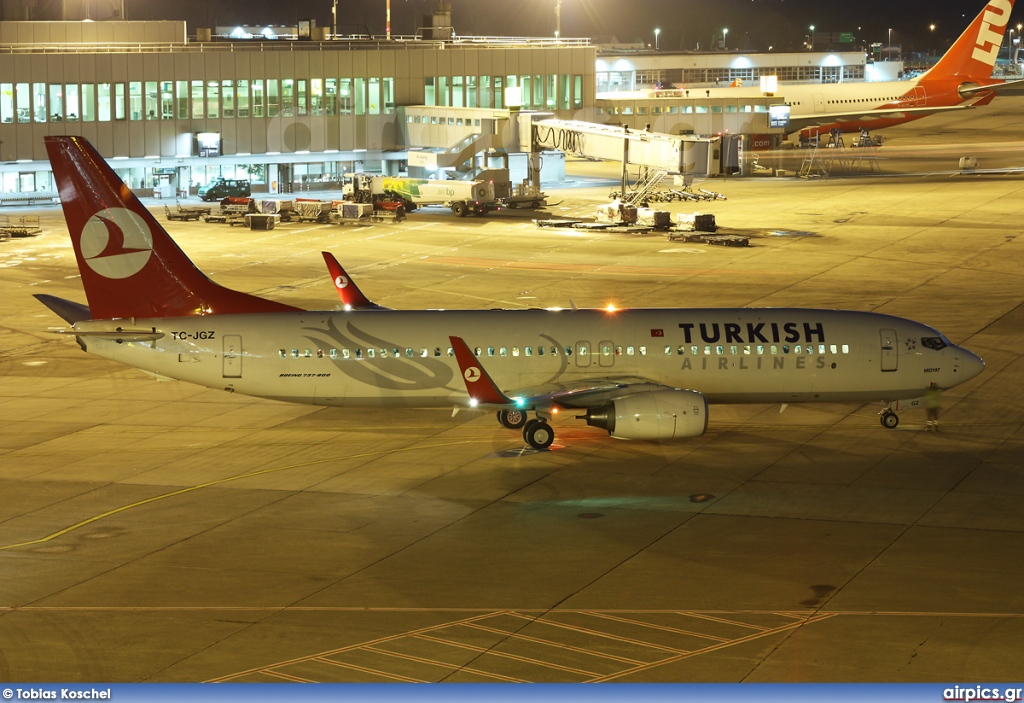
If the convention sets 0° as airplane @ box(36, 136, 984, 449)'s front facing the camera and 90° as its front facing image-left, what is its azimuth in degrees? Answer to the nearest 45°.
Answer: approximately 270°
